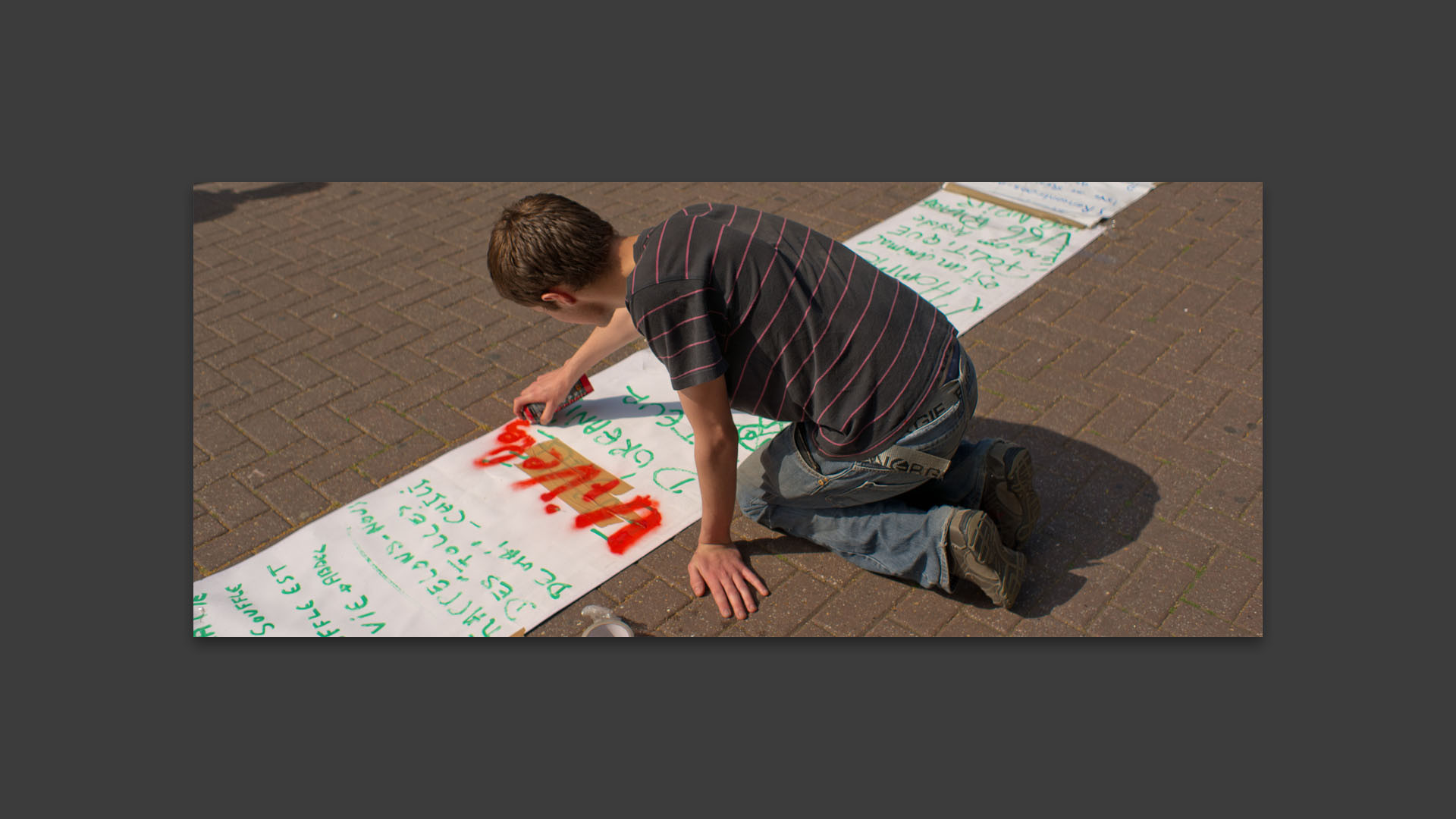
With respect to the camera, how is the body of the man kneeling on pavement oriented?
to the viewer's left

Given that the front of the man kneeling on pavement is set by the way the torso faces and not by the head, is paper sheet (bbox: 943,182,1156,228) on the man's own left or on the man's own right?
on the man's own right

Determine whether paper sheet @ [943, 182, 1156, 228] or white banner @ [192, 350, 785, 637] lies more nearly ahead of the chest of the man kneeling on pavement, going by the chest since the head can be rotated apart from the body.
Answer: the white banner
